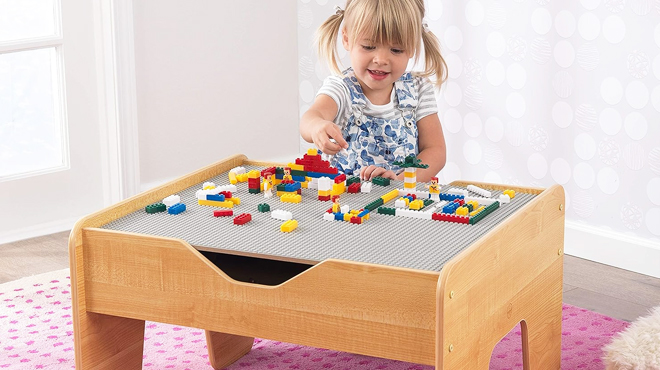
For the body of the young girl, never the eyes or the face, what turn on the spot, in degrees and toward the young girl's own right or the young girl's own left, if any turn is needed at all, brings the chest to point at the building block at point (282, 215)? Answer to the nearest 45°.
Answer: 0° — they already face it

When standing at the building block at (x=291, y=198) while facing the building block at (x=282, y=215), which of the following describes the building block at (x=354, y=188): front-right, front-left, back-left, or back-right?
back-left

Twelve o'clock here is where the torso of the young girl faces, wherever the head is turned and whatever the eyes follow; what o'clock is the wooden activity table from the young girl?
The wooden activity table is roughly at 12 o'clock from the young girl.

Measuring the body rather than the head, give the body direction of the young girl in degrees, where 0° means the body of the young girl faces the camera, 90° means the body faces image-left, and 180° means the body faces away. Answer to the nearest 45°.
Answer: approximately 0°
